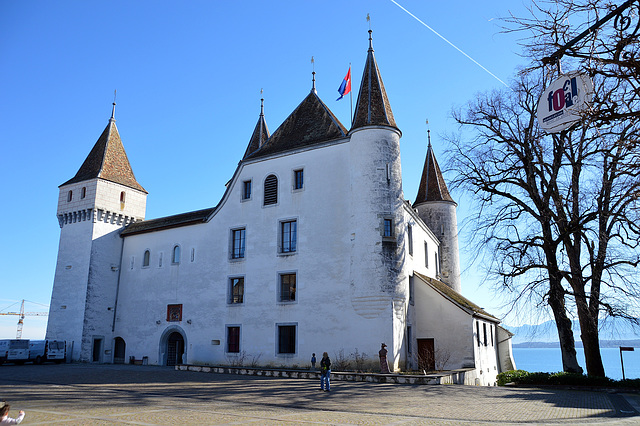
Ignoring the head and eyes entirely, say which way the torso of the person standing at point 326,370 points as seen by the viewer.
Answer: away from the camera

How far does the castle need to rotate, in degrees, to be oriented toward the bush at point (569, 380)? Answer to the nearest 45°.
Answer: approximately 90° to its left

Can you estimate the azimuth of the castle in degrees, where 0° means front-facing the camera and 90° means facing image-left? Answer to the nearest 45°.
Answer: approximately 45°

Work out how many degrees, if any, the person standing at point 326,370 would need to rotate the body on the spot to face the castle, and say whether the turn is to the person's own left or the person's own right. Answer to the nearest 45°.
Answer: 0° — they already face it

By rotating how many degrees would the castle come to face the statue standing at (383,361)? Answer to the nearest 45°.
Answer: approximately 90° to its left

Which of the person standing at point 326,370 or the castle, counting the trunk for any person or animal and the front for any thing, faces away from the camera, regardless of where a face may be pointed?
the person standing

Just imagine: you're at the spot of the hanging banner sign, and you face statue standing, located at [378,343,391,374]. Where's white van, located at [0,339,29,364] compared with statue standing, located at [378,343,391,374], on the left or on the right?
left
